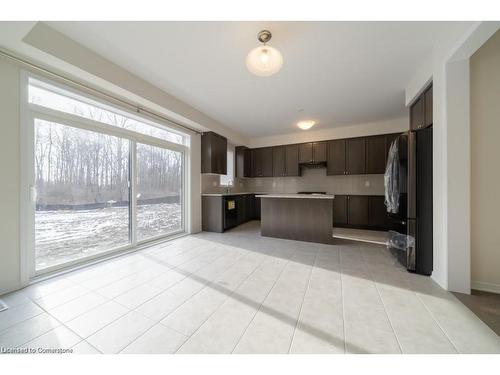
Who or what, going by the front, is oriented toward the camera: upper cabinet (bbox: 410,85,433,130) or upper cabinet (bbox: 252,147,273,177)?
upper cabinet (bbox: 252,147,273,177)

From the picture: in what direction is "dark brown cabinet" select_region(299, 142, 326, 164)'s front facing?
toward the camera

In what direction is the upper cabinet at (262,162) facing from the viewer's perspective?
toward the camera

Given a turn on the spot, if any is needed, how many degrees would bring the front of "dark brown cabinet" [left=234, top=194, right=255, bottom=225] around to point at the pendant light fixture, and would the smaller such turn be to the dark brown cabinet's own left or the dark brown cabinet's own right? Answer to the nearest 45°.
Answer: approximately 45° to the dark brown cabinet's own right

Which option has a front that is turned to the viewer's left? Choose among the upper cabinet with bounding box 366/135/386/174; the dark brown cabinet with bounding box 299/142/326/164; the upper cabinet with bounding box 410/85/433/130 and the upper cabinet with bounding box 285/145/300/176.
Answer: the upper cabinet with bounding box 410/85/433/130

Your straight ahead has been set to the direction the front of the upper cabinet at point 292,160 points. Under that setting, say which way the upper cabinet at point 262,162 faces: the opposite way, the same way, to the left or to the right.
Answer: the same way

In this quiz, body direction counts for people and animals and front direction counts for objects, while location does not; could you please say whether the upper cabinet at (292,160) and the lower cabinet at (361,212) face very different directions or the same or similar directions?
same or similar directions

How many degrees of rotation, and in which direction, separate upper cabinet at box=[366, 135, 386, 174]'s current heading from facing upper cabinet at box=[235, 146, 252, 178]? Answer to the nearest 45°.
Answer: approximately 90° to its right

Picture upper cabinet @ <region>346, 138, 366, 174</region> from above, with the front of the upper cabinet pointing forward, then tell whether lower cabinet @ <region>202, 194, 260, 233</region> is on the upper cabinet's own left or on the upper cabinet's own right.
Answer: on the upper cabinet's own right

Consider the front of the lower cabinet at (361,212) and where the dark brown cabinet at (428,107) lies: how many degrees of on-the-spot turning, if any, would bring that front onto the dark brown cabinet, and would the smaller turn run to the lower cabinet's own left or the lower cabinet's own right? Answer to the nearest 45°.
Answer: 0° — it already faces it

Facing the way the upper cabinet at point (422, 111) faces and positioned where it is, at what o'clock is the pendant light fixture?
The pendant light fixture is roughly at 10 o'clock from the upper cabinet.

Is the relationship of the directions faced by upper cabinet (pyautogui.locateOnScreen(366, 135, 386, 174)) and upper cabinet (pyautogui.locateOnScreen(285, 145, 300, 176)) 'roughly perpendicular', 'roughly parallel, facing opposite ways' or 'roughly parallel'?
roughly parallel

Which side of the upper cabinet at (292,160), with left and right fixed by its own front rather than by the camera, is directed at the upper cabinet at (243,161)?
right

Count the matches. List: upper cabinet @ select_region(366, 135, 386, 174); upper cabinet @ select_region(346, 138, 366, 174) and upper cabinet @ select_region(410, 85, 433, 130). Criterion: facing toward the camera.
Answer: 2

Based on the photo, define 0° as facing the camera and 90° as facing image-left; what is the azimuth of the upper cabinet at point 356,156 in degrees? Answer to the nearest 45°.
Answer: approximately 0°

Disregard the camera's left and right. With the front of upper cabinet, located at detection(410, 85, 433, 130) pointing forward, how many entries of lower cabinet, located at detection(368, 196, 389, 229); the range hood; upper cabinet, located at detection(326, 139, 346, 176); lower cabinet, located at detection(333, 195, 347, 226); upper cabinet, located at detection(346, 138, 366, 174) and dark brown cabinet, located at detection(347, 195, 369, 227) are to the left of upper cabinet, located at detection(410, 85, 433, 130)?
0

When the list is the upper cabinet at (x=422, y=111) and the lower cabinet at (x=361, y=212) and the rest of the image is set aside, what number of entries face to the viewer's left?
1

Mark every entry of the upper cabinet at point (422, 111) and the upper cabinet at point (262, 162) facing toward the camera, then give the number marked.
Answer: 1

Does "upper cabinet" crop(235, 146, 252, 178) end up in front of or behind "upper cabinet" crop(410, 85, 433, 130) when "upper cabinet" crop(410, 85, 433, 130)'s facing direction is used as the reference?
in front
